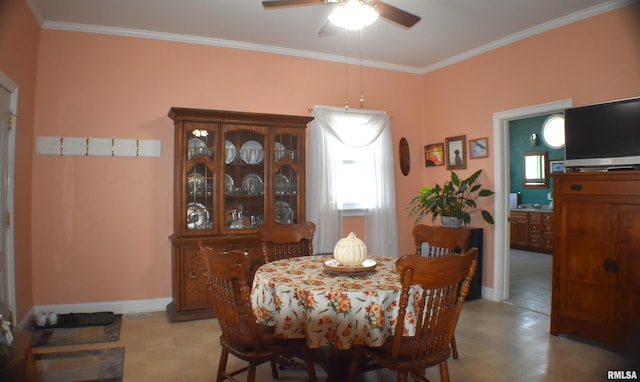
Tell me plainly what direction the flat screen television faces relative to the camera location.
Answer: facing the viewer and to the left of the viewer

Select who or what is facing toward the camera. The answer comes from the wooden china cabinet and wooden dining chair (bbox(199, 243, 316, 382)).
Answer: the wooden china cabinet

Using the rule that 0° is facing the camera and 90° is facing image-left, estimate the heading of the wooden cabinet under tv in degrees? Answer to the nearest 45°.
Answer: approximately 45°

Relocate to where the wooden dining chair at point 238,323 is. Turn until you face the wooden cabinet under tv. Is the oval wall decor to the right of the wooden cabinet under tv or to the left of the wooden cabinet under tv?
left

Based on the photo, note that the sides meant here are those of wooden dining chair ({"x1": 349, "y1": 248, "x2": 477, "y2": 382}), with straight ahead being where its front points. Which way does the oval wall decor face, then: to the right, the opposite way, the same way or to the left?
the opposite way

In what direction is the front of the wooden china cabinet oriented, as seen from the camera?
facing the viewer

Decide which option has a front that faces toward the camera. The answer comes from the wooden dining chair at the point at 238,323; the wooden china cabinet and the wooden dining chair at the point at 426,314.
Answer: the wooden china cabinet

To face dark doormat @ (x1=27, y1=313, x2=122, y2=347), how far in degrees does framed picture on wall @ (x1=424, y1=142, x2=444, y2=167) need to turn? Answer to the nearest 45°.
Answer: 0° — it already faces it

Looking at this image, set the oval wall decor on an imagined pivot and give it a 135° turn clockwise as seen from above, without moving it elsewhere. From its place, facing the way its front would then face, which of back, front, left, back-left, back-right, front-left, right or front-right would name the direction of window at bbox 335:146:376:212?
front-left

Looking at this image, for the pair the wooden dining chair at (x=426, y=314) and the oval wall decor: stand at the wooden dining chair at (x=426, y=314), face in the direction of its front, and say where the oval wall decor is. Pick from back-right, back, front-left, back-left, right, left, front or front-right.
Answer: front-right

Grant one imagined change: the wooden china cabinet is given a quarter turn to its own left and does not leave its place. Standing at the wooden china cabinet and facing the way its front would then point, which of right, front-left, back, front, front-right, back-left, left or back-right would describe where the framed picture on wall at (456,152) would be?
front

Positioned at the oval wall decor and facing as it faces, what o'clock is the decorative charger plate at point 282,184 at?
The decorative charger plate is roughly at 3 o'clock from the oval wall decor.

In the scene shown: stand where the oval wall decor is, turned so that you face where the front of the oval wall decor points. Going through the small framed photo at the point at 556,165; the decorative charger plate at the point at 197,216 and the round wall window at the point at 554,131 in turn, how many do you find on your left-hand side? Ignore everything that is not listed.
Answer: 2

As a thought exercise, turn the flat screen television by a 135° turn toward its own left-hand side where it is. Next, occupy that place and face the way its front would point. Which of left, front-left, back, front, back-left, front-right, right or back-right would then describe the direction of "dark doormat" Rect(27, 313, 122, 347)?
back-right

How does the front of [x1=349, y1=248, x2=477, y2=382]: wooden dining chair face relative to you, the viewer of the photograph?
facing away from the viewer and to the left of the viewer

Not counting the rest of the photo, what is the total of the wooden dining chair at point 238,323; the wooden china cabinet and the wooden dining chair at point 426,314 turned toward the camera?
1

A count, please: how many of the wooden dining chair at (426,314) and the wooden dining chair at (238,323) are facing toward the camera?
0

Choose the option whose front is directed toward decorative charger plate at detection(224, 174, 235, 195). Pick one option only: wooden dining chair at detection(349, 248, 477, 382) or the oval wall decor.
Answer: the wooden dining chair

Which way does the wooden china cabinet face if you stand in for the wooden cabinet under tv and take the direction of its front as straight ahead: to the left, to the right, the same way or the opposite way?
to the left

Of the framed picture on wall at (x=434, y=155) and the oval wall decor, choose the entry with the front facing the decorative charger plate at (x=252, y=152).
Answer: the framed picture on wall

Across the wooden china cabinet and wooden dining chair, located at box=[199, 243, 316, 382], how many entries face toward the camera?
1

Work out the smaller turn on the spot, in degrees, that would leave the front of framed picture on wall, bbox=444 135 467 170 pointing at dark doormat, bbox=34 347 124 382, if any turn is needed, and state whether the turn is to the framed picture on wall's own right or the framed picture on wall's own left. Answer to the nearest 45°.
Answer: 0° — it already faces it
